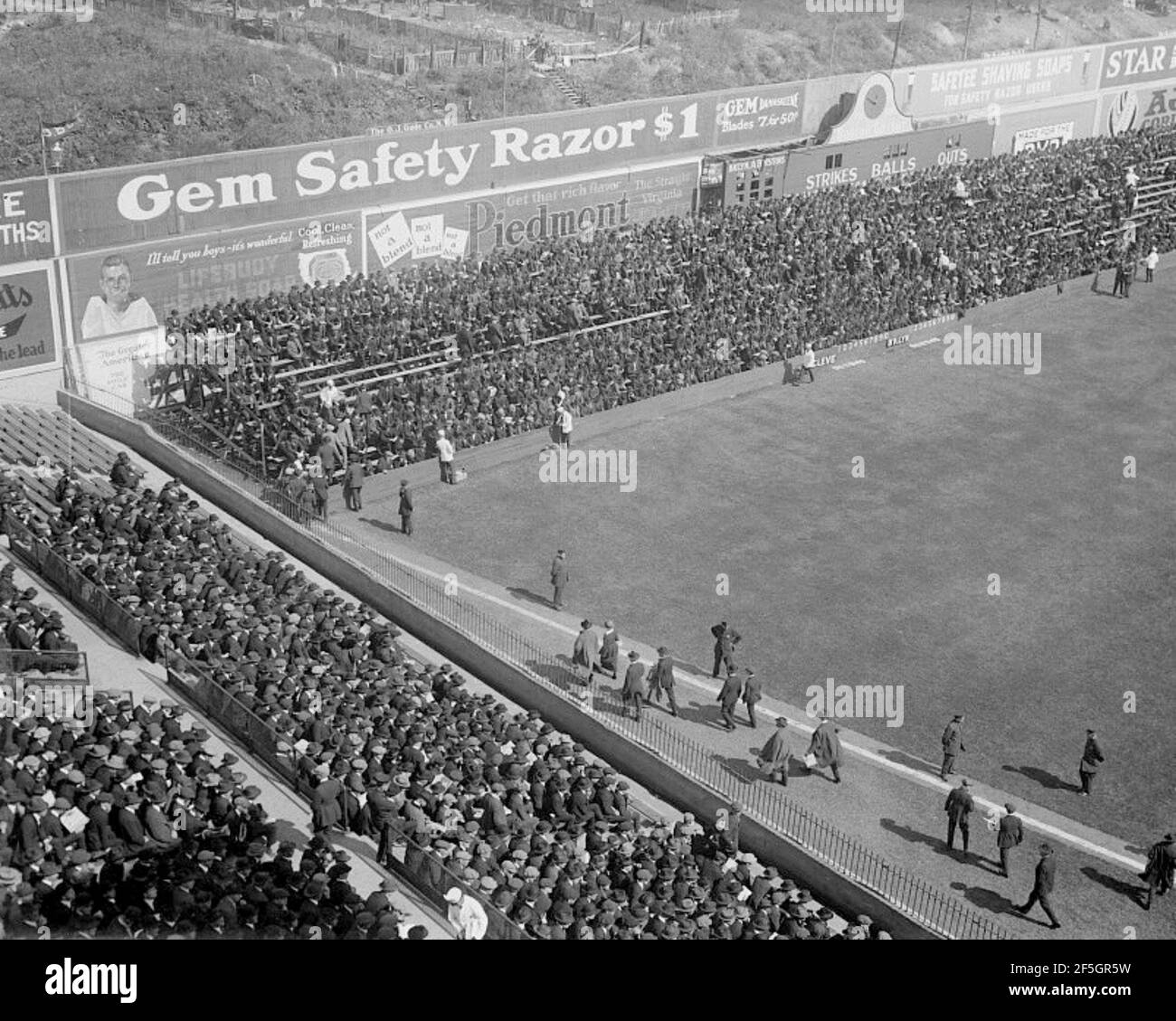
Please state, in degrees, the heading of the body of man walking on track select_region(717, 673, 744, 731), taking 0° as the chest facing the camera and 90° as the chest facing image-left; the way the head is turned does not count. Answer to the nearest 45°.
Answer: approximately 135°

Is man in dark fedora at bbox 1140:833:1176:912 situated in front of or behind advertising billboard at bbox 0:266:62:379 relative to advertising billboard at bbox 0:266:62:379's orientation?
in front

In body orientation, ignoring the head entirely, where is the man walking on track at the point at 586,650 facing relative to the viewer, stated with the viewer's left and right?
facing away from the viewer and to the left of the viewer

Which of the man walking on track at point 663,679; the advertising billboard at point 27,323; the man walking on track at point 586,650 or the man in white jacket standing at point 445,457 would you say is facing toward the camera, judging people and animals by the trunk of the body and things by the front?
the advertising billboard

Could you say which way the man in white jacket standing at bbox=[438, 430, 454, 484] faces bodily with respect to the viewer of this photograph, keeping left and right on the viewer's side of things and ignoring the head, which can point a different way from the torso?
facing away from the viewer and to the left of the viewer

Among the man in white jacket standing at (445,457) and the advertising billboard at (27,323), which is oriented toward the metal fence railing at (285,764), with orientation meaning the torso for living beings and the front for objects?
the advertising billboard

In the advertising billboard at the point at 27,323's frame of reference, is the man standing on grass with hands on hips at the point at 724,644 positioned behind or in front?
in front

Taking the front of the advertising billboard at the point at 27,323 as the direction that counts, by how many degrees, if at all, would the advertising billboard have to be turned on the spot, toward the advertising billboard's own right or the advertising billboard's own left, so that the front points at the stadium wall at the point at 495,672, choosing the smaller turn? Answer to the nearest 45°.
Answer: approximately 45° to the advertising billboard's own left

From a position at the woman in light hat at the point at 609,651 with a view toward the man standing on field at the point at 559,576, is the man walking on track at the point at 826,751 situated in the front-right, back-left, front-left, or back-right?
back-right
